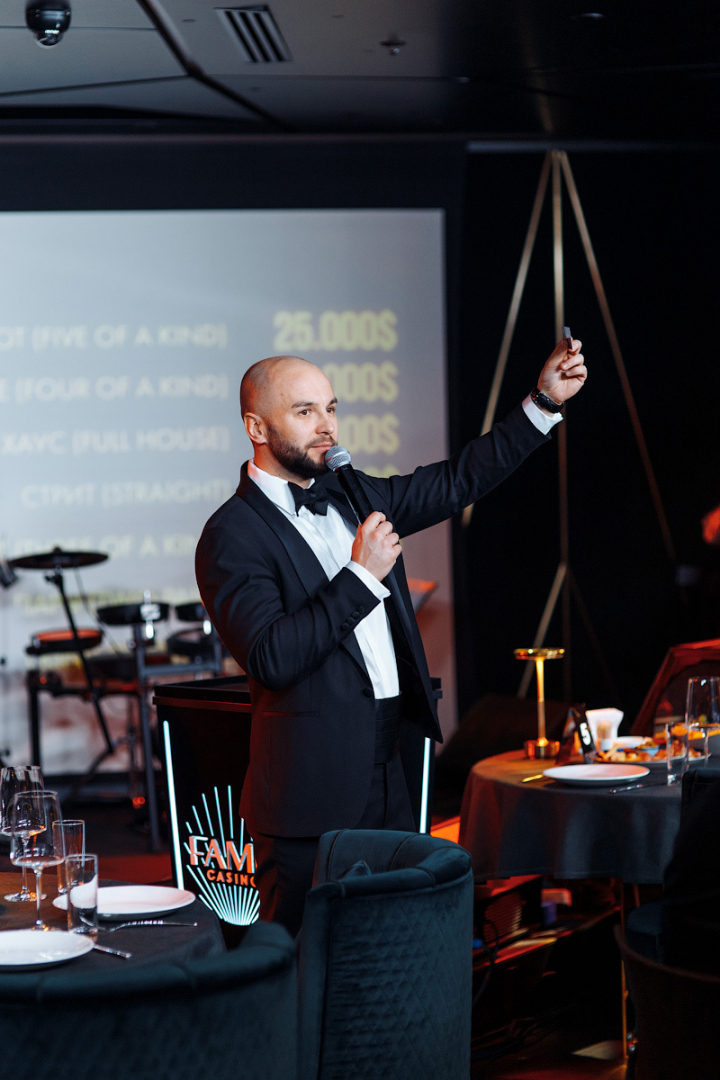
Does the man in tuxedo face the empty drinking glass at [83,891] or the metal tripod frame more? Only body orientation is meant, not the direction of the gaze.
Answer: the empty drinking glass

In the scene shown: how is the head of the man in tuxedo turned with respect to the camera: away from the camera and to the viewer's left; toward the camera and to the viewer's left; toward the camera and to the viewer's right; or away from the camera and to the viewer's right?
toward the camera and to the viewer's right

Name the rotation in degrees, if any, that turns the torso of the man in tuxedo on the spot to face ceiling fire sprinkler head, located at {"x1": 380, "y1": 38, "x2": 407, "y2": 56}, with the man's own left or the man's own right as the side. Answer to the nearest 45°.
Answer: approximately 135° to the man's own left

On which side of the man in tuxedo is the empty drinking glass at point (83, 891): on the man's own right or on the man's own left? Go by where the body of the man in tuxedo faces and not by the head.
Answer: on the man's own right

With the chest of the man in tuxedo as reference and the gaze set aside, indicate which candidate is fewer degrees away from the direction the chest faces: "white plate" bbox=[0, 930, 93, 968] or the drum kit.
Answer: the white plate

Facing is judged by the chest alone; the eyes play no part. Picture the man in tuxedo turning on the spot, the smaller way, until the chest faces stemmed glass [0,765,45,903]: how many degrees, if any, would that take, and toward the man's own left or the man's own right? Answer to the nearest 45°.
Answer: approximately 90° to the man's own right

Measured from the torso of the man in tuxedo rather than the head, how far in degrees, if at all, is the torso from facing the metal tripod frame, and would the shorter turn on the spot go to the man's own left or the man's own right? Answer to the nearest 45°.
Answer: approximately 135° to the man's own left

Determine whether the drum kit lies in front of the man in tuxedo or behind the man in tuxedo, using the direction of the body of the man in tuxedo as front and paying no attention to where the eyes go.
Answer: behind
